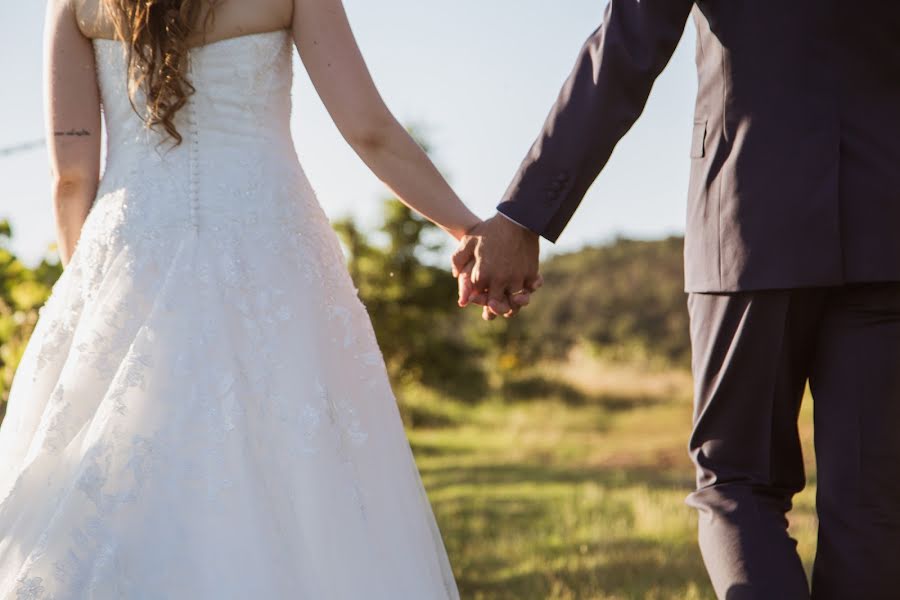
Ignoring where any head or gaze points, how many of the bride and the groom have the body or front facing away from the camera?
2

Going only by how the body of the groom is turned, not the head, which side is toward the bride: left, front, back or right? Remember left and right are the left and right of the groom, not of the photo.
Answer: left

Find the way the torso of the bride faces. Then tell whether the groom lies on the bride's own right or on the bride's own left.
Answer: on the bride's own right

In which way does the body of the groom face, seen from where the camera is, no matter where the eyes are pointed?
away from the camera

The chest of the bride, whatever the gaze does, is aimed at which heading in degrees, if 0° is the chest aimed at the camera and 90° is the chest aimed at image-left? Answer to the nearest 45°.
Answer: approximately 180°
